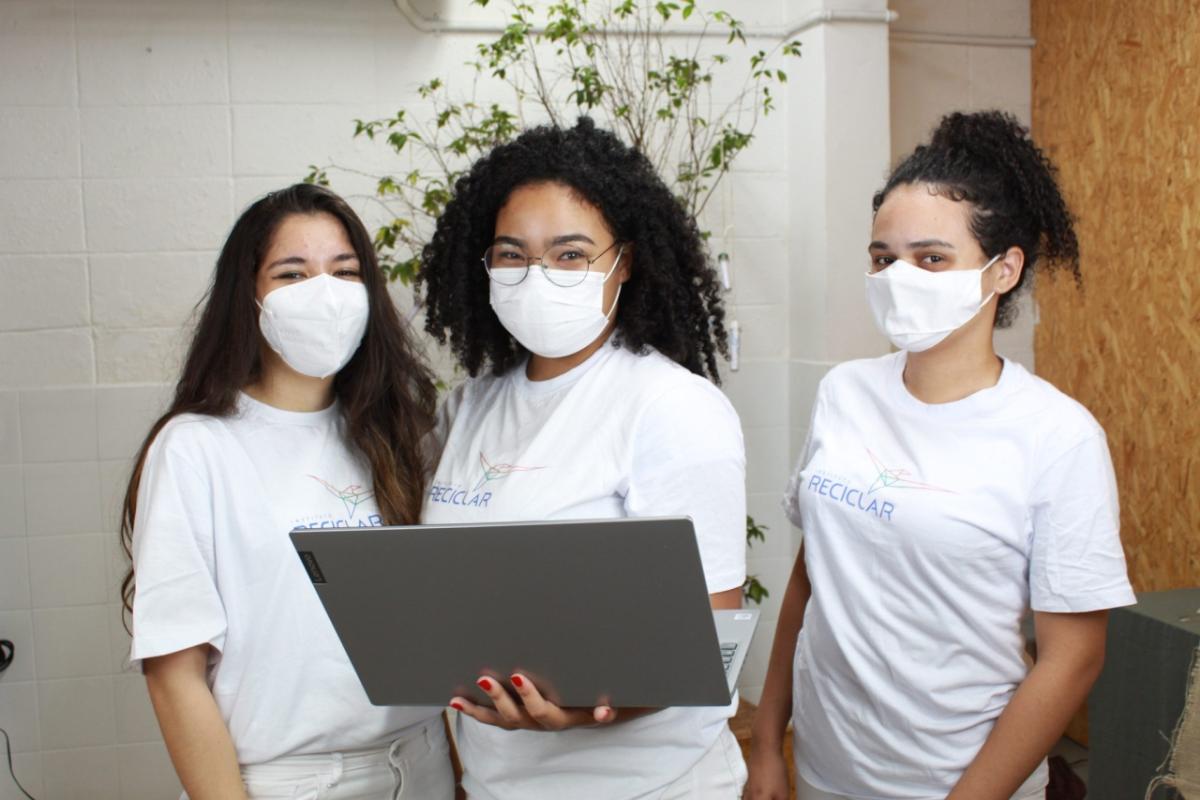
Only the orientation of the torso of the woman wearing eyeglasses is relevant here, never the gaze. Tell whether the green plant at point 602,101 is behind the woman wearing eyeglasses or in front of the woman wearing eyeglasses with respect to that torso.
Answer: behind

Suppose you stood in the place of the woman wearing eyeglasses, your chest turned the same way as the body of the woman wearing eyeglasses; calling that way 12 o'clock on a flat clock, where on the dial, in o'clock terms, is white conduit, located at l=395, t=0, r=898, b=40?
The white conduit is roughly at 5 o'clock from the woman wearing eyeglasses.

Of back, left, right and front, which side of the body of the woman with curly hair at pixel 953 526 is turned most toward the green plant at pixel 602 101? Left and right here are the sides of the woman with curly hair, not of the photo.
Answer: right

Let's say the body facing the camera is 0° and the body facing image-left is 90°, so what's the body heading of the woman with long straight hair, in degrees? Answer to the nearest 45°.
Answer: approximately 315°

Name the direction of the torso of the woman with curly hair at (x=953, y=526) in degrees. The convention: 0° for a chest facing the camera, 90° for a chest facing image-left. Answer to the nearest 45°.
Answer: approximately 45°

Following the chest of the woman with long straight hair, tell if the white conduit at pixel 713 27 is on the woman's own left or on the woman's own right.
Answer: on the woman's own left

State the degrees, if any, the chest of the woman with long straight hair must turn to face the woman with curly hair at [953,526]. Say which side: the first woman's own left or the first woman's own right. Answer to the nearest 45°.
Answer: approximately 45° to the first woman's own left

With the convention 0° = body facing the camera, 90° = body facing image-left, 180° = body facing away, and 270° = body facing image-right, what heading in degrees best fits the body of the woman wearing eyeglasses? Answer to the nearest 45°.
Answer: approximately 45°

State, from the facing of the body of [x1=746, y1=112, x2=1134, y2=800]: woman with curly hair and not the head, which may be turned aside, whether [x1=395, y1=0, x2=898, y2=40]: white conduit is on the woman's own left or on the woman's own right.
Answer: on the woman's own right
